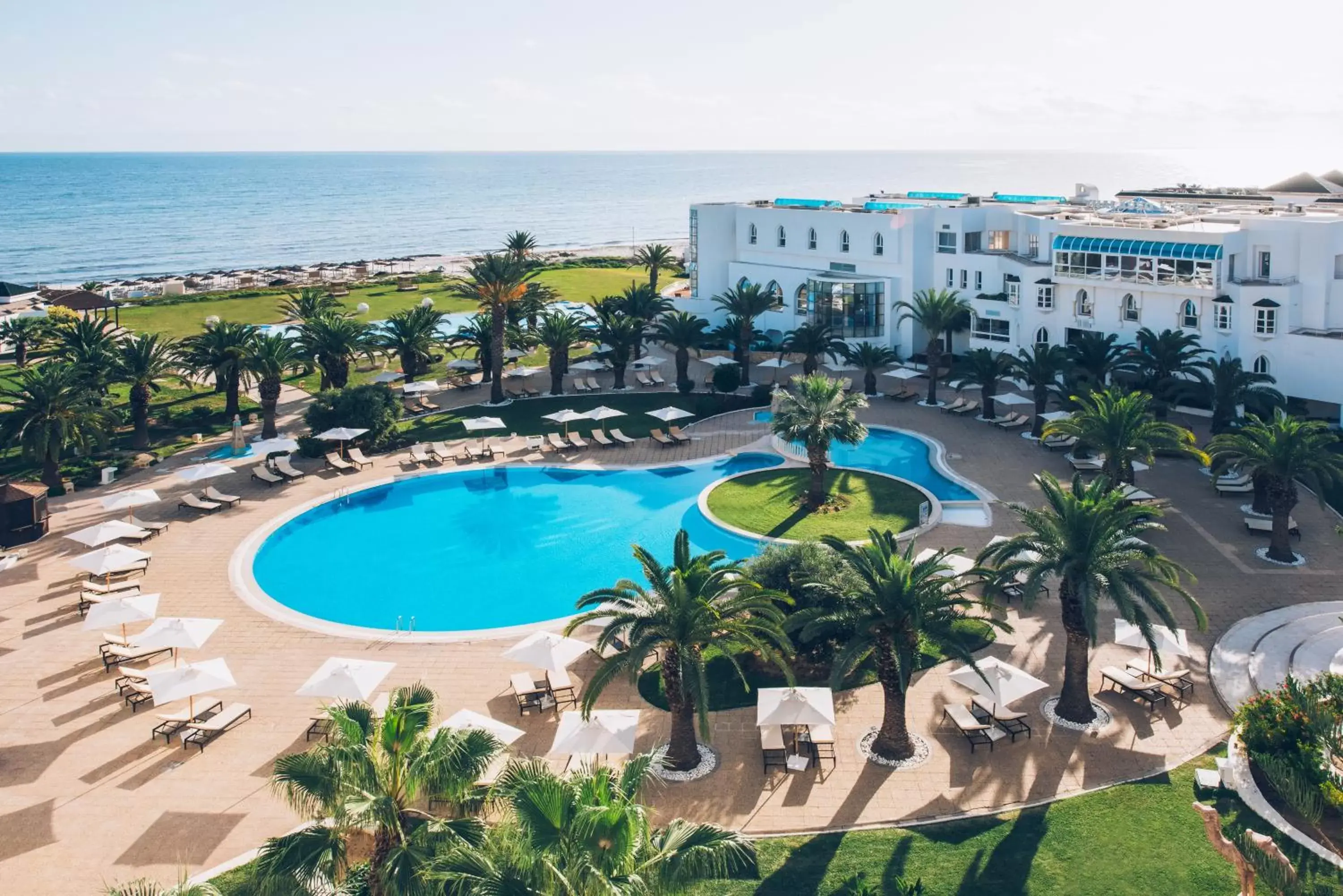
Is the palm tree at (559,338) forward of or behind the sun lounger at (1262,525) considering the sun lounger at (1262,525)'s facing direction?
forward

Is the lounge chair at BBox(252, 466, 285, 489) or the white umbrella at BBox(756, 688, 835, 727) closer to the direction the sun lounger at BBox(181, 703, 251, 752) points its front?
the lounge chair

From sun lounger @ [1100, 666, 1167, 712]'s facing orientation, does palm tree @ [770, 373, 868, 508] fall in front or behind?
in front

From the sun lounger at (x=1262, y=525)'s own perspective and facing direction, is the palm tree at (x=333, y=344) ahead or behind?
ahead

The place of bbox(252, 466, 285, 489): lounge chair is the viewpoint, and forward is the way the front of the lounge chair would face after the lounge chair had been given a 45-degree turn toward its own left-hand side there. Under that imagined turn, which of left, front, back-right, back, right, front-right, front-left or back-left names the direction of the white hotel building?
front

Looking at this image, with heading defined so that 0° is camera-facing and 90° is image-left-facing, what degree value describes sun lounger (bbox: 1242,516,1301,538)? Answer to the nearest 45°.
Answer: approximately 90°

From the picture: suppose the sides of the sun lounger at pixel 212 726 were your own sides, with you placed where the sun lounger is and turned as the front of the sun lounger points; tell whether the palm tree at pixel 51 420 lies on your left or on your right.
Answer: on your left

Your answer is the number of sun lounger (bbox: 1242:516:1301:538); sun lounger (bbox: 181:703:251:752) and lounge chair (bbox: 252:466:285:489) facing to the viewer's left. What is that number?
1

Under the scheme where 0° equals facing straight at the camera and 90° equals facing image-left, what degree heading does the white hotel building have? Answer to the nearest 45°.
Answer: approximately 45°

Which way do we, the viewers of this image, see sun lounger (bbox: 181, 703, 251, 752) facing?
facing away from the viewer and to the right of the viewer

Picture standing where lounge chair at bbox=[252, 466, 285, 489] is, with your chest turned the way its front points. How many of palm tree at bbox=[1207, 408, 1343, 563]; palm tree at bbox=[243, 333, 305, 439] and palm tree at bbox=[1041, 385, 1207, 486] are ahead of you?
2

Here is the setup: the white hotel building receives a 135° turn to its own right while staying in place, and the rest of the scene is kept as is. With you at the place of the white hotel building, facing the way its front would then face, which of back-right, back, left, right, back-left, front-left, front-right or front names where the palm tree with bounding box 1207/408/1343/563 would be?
back

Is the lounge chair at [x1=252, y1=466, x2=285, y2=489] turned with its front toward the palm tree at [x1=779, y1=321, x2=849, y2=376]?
no

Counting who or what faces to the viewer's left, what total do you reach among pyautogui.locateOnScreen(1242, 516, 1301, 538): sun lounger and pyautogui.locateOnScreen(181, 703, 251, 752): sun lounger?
1
